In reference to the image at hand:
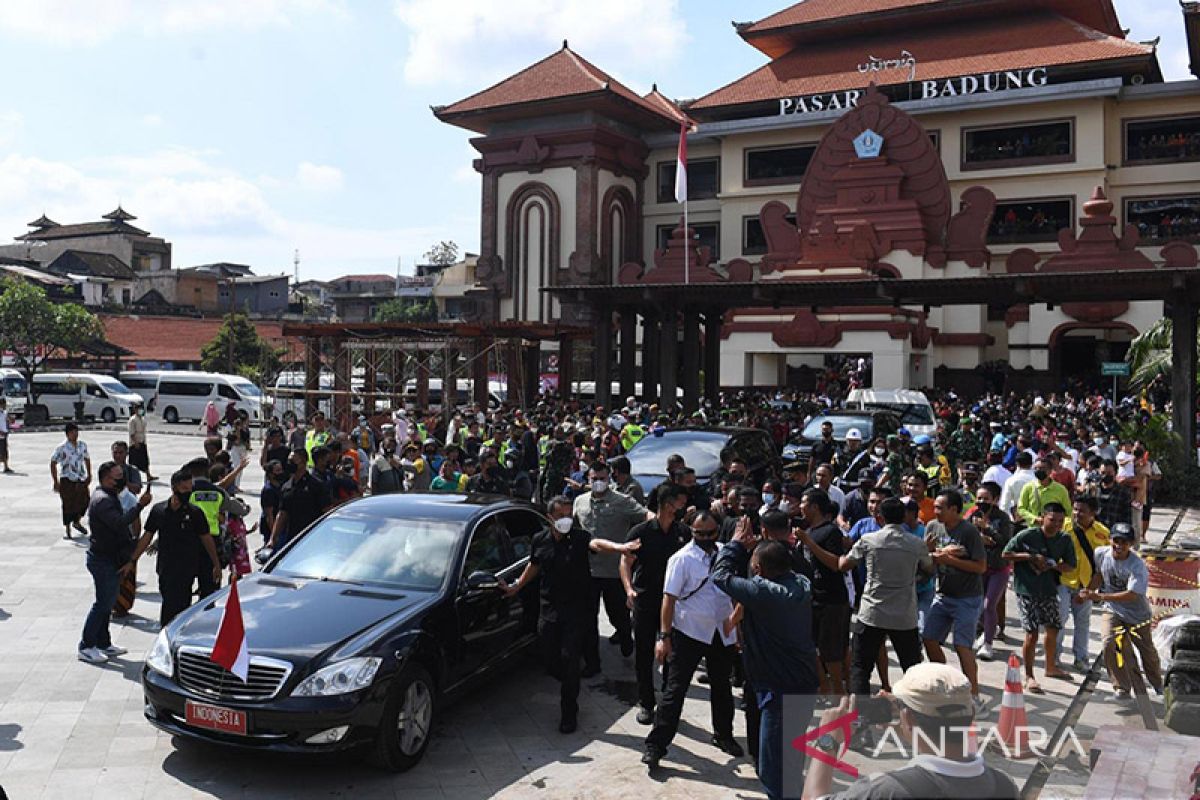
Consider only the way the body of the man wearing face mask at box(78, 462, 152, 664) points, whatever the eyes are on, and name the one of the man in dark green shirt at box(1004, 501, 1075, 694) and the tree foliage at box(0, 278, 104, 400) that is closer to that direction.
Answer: the man in dark green shirt

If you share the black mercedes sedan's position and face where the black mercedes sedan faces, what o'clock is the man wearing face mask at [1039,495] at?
The man wearing face mask is roughly at 7 o'clock from the black mercedes sedan.

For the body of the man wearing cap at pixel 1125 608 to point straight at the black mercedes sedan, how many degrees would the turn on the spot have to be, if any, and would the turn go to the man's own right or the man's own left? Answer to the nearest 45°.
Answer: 0° — they already face it

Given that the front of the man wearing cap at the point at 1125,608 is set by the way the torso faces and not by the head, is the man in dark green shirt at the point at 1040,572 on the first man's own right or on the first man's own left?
on the first man's own right

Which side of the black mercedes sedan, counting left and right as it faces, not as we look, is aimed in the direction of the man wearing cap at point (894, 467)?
back

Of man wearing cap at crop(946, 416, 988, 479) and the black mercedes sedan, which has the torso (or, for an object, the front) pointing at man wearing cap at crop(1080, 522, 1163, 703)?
man wearing cap at crop(946, 416, 988, 479)

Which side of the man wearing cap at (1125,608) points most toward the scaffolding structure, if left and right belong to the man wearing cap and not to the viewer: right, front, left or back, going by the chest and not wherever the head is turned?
right

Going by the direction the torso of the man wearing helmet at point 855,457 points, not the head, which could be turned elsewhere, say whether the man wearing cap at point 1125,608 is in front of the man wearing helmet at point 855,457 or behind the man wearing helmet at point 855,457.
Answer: in front

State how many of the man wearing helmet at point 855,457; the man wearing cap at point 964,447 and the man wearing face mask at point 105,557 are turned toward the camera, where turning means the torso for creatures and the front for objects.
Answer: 2

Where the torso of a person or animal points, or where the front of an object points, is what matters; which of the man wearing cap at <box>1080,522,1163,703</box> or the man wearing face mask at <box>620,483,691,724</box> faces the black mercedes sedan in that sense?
the man wearing cap

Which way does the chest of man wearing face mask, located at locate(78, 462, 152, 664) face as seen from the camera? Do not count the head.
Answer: to the viewer's right

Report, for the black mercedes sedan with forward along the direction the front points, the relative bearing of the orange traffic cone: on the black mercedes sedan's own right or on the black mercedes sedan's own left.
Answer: on the black mercedes sedan's own left
